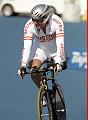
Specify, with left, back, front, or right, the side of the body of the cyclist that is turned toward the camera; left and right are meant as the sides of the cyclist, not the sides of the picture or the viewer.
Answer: front
